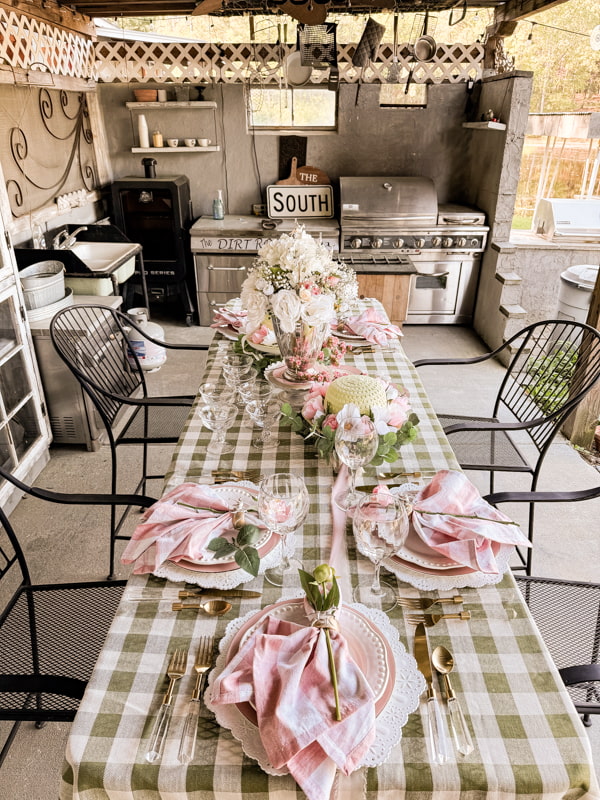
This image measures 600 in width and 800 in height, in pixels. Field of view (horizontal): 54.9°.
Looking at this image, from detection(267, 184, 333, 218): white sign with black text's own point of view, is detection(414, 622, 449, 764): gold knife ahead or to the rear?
ahead

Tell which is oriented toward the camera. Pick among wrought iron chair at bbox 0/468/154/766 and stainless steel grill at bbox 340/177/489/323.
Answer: the stainless steel grill

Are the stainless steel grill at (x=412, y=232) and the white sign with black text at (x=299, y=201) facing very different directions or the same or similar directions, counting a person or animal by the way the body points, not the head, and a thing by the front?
same or similar directions

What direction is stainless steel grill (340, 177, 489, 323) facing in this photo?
toward the camera

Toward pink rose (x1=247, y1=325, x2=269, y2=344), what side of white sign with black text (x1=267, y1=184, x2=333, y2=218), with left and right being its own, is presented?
front

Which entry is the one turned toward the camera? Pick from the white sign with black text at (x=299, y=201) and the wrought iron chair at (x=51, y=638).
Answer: the white sign with black text

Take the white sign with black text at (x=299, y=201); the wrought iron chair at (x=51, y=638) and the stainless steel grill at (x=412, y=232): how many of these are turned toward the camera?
2

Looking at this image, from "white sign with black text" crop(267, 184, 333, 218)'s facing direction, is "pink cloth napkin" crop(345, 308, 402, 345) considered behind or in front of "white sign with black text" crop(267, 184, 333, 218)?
in front

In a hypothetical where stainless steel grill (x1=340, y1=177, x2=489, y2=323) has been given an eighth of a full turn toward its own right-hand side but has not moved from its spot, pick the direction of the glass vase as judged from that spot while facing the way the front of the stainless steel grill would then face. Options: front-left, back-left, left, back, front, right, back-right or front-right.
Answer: front-left

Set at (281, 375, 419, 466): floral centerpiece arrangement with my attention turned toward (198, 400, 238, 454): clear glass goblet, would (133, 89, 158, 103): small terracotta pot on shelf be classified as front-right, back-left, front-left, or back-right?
front-right

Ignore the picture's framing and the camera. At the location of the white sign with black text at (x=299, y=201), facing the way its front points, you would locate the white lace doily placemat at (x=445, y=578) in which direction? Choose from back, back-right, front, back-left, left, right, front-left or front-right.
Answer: front

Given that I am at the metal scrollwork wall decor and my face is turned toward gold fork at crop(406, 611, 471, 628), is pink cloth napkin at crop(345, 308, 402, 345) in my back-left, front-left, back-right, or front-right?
front-left

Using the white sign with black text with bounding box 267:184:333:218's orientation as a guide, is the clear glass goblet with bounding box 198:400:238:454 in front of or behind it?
in front

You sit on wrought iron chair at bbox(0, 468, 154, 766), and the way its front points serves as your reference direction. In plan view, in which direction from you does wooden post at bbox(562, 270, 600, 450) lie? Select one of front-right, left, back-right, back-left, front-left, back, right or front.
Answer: front

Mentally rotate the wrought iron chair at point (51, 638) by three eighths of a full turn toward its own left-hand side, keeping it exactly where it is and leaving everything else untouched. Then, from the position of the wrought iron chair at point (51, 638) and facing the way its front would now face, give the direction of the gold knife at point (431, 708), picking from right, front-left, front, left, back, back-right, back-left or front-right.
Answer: back

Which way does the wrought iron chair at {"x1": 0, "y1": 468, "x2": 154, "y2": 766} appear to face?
to the viewer's right
